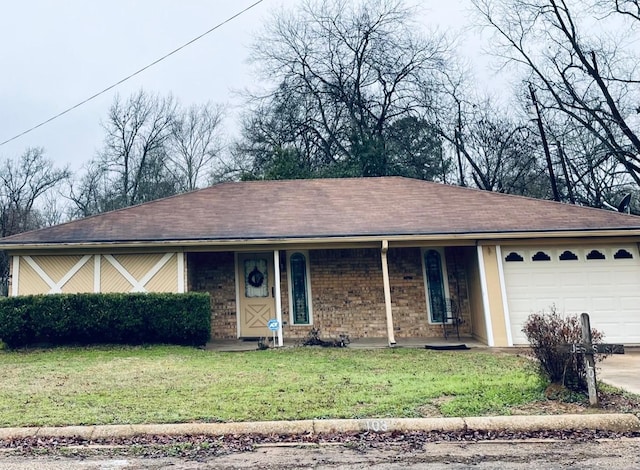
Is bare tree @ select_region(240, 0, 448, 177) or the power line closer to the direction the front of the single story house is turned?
the power line

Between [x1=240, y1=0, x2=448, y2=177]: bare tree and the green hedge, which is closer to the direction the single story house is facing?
the green hedge

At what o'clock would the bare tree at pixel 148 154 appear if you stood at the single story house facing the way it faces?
The bare tree is roughly at 5 o'clock from the single story house.

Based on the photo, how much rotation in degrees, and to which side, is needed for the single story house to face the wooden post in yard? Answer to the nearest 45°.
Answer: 0° — it already faces it

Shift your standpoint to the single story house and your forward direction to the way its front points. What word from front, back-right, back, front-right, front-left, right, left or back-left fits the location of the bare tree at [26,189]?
back-right

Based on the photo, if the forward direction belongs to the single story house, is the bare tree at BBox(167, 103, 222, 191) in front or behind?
behind

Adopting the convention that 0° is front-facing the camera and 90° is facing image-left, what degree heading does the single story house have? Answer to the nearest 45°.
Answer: approximately 0°

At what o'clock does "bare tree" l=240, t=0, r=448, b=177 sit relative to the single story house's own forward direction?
The bare tree is roughly at 6 o'clock from the single story house.
